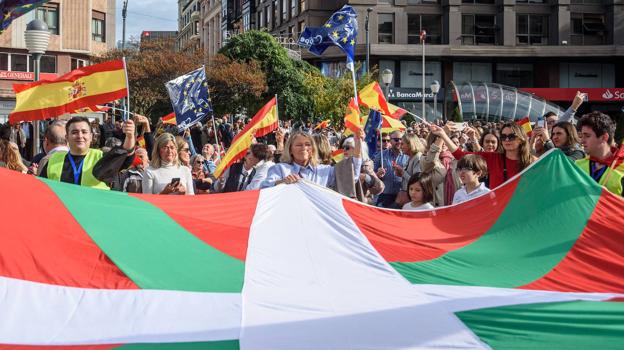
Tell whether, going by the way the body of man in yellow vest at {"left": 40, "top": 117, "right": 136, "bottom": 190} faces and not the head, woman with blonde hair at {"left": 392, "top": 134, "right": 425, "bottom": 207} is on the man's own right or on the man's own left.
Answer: on the man's own left

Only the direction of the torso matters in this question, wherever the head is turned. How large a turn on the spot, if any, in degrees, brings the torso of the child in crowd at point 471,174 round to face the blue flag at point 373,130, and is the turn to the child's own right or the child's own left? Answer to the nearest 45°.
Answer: approximately 135° to the child's own right

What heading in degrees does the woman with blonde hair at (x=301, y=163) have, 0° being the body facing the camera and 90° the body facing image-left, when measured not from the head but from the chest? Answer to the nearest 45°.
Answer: approximately 0°

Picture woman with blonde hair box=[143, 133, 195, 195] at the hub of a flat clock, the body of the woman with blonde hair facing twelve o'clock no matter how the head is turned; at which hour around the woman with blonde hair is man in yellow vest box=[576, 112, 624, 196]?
The man in yellow vest is roughly at 10 o'clock from the woman with blonde hair.

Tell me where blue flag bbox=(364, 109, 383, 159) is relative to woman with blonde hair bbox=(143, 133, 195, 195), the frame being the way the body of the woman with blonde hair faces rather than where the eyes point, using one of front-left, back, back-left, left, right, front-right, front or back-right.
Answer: back-left

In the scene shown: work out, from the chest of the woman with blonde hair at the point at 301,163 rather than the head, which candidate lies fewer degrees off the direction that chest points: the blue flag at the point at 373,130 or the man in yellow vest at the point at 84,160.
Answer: the man in yellow vest

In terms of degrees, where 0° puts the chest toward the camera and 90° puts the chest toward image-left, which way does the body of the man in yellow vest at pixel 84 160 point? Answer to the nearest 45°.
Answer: approximately 0°

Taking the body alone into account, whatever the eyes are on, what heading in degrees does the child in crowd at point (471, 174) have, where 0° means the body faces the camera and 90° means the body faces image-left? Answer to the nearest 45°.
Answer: approximately 45°
